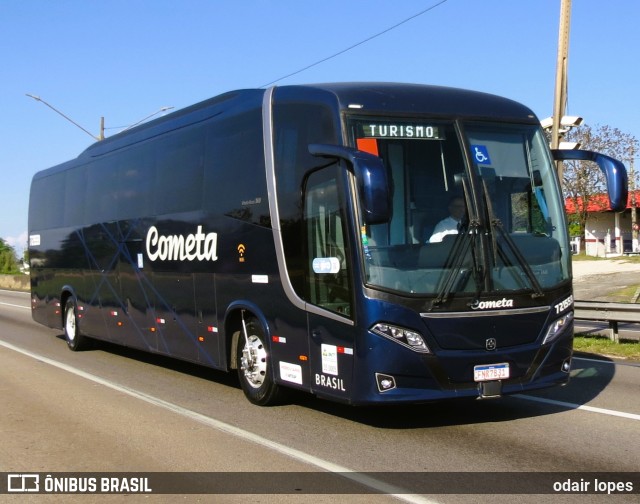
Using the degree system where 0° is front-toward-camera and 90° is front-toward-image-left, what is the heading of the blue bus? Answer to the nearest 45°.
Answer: approximately 315°

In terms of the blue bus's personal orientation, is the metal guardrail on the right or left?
on its left

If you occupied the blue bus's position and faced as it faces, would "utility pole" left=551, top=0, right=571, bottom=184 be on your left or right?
on your left
